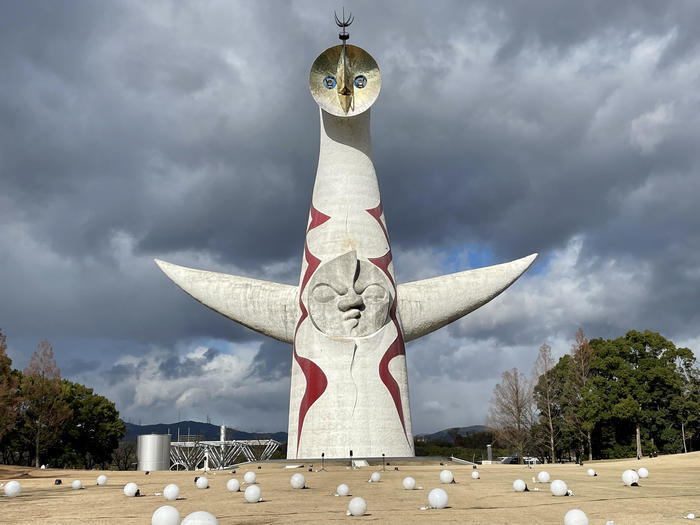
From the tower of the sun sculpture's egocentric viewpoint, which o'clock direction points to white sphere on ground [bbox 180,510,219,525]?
The white sphere on ground is roughly at 12 o'clock from the tower of the sun sculpture.

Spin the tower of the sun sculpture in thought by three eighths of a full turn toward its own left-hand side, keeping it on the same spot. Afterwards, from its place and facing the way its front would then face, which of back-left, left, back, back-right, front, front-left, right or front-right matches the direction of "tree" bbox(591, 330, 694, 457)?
front

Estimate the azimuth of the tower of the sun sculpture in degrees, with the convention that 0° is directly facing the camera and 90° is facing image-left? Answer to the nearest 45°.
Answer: approximately 0°

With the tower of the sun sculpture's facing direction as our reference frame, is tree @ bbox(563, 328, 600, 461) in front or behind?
behind

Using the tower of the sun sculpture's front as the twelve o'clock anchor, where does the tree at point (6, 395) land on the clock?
The tree is roughly at 4 o'clock from the tower of the sun sculpture.

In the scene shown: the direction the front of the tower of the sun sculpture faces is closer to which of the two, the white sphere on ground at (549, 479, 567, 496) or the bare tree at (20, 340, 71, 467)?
the white sphere on ground

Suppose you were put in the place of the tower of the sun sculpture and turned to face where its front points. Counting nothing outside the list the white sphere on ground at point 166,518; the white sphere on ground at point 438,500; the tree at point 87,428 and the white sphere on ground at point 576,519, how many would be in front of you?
3

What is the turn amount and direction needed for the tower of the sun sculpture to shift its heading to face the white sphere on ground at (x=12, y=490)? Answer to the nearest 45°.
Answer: approximately 45° to its right

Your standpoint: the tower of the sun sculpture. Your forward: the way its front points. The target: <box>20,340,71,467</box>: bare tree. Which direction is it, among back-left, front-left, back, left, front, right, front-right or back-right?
back-right

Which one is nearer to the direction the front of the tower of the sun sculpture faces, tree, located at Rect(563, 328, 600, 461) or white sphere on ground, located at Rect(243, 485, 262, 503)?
the white sphere on ground

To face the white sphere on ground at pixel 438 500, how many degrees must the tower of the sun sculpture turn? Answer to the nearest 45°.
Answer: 0° — it already faces it

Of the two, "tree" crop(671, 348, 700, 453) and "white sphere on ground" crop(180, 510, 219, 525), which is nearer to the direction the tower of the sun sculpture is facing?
the white sphere on ground
